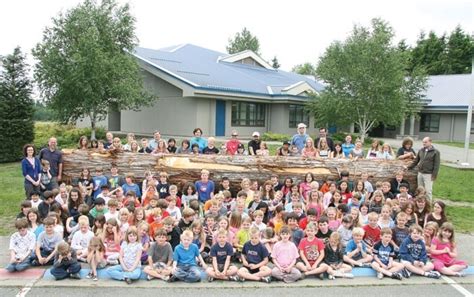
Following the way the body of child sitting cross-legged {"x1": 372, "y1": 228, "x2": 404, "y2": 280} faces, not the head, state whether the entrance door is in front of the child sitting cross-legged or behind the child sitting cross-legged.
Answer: behind

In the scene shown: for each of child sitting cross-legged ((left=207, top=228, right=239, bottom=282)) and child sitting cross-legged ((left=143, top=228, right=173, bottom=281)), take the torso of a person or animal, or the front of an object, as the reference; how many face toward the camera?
2

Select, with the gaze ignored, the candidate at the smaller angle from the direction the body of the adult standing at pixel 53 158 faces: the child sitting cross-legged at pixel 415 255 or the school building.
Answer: the child sitting cross-legged

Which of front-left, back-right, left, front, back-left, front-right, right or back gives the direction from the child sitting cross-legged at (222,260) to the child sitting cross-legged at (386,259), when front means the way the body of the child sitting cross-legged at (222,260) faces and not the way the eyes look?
left

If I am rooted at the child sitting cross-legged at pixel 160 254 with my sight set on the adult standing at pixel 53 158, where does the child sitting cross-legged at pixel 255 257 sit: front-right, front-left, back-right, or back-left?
back-right

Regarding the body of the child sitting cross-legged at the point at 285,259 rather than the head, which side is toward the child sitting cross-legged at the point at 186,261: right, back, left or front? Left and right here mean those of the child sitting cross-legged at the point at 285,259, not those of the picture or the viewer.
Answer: right

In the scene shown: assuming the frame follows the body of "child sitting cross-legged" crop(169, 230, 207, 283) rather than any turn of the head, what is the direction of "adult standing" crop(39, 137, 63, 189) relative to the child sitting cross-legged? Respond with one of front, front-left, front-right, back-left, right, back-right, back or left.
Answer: back-right

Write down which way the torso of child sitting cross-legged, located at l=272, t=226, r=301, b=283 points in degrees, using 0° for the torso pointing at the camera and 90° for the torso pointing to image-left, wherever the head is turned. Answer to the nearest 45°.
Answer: approximately 0°

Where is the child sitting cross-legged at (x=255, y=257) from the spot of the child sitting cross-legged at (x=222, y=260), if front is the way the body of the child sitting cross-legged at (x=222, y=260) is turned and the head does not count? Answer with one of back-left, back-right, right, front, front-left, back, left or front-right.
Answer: left

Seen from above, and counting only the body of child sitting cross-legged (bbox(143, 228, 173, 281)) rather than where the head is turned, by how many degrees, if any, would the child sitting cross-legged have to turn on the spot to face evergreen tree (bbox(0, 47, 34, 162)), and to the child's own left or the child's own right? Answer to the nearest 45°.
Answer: approximately 135° to the child's own right

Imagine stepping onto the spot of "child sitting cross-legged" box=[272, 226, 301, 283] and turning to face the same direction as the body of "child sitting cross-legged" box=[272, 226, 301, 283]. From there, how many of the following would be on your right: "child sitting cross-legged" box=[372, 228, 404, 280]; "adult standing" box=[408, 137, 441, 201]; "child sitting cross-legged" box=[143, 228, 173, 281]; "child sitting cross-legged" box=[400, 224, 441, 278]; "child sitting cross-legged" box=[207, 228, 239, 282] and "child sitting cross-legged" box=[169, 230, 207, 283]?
3
